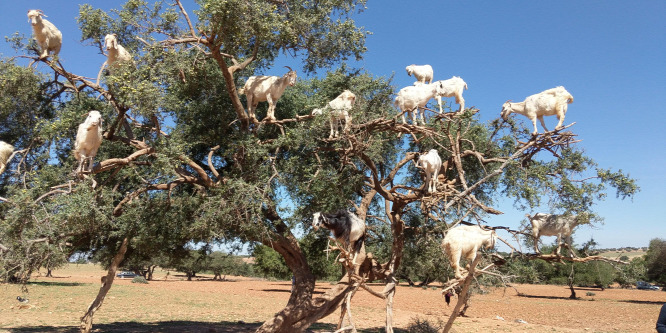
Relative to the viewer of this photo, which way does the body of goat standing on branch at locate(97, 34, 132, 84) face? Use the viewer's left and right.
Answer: facing the viewer and to the left of the viewer

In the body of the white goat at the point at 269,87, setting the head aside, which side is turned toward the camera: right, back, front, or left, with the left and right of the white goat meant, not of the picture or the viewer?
right

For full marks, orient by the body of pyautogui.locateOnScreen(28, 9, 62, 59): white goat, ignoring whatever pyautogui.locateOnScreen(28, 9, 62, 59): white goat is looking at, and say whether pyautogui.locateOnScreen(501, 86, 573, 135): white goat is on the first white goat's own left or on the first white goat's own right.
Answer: on the first white goat's own left

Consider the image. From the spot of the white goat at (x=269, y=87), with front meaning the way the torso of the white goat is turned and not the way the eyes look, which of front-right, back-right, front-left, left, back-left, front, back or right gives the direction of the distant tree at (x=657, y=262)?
front-left

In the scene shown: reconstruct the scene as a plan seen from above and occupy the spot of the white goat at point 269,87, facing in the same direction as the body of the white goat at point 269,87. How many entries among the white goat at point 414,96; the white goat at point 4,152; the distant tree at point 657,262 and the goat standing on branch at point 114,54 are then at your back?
2

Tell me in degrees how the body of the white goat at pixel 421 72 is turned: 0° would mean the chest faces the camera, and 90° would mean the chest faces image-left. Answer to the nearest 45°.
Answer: approximately 90°

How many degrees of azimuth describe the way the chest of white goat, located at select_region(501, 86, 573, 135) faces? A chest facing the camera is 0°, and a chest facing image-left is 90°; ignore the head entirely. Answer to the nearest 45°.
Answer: approximately 90°

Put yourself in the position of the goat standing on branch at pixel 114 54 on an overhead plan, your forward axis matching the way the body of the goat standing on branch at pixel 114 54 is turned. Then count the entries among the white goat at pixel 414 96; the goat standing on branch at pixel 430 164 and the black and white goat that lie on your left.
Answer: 3

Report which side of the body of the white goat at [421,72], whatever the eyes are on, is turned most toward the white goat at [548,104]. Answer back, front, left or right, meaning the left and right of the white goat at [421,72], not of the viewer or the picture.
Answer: back

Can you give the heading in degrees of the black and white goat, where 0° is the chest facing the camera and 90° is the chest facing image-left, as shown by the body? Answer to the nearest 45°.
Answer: approximately 90°
